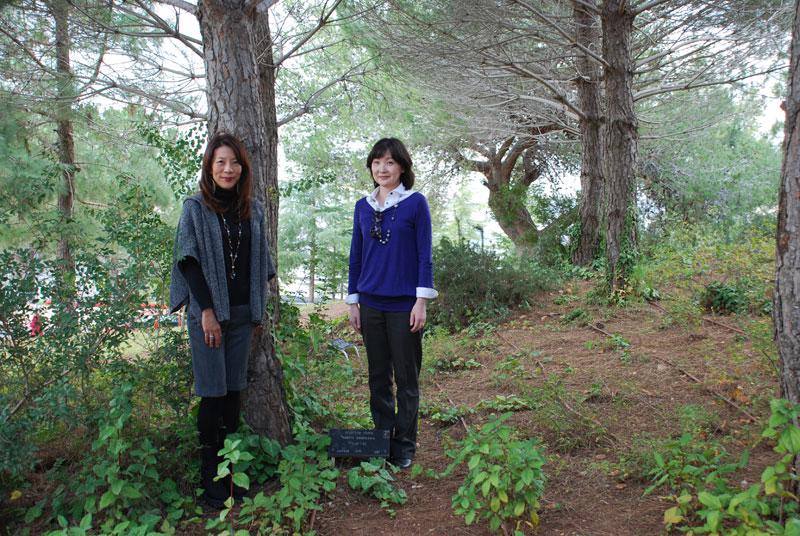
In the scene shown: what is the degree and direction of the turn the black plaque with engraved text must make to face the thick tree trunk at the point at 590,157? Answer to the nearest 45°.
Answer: approximately 135° to its left

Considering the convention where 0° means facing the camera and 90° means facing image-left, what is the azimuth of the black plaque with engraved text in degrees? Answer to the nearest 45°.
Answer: approximately 0°

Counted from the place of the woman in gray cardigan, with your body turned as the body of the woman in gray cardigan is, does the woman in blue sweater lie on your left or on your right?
on your left

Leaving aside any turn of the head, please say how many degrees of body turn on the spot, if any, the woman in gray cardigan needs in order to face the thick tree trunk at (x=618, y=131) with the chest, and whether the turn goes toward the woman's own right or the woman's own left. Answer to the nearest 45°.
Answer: approximately 90° to the woman's own left

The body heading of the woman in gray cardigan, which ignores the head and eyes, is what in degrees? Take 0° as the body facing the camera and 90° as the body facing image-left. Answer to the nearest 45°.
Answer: approximately 315°
